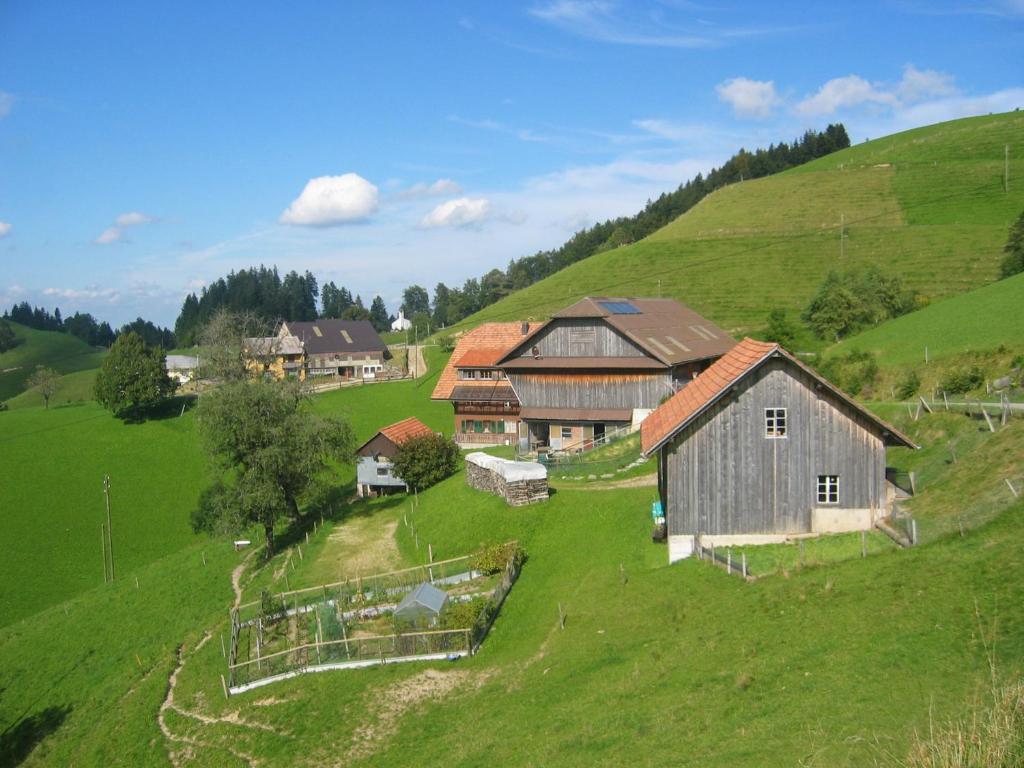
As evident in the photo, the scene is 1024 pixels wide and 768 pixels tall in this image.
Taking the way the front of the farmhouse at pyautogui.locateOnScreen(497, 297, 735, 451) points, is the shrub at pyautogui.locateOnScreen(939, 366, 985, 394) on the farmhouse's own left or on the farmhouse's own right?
on the farmhouse's own left

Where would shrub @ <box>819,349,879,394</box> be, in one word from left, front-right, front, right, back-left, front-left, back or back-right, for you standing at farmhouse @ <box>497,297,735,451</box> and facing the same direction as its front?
left

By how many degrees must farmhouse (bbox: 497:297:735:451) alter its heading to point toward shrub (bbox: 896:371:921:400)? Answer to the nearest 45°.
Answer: approximately 90° to its left

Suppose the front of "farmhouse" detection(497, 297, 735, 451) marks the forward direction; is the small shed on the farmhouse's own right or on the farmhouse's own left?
on the farmhouse's own right

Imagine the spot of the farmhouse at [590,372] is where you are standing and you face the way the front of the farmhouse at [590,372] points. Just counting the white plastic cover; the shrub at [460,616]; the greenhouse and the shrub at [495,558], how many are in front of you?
4

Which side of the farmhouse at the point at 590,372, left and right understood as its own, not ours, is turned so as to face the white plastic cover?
front

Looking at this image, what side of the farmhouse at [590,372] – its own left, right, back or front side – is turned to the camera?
front

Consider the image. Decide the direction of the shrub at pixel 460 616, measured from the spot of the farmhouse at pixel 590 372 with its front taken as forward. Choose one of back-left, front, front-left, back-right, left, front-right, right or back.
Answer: front

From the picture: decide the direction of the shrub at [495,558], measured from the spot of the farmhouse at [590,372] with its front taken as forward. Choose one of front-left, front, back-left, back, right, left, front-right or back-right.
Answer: front

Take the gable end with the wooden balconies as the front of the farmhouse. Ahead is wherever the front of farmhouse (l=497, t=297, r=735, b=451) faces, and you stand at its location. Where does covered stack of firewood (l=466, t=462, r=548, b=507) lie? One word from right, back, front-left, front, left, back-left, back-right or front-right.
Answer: front

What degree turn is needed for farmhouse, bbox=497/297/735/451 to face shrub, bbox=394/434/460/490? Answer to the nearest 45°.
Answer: approximately 45° to its right

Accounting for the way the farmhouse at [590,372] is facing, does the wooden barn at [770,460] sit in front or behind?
in front

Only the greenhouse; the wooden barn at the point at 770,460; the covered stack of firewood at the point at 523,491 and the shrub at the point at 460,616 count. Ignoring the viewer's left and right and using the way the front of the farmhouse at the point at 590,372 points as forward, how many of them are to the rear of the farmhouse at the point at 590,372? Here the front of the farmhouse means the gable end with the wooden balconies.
0

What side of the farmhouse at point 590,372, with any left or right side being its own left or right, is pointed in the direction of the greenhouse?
front

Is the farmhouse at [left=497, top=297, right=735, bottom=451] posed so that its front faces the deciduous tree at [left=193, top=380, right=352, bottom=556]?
no

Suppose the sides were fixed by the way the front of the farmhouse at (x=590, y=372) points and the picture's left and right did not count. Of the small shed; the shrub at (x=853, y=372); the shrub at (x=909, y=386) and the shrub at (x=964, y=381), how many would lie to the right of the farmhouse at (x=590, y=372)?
1

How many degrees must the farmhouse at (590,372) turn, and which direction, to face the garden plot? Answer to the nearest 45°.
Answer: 0° — it already faces it
